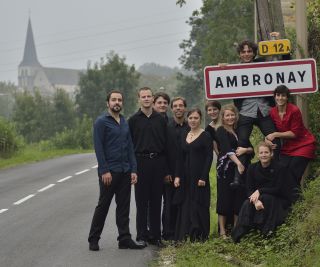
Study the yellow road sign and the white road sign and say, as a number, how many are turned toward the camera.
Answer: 2

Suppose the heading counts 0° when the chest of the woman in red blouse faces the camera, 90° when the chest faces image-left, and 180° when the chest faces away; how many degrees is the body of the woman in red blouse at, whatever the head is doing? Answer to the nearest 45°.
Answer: approximately 45°

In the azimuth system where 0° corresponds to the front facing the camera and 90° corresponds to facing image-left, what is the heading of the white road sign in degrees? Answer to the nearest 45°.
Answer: approximately 0°

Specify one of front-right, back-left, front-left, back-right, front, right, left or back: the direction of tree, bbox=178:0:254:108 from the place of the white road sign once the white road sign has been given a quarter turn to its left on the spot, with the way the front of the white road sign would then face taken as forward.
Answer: left

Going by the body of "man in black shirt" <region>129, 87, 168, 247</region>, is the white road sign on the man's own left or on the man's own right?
on the man's own left

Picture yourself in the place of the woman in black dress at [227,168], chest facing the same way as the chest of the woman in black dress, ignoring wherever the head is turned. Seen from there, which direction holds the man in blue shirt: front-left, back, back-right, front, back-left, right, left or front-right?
back-right

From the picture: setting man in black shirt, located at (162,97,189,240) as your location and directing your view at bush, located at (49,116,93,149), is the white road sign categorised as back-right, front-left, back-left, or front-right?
back-right
